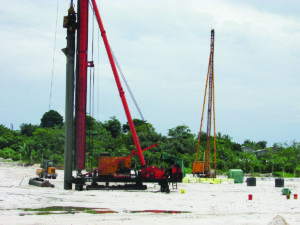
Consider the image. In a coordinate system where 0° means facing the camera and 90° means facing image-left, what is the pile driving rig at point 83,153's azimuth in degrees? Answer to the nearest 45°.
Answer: approximately 90°
